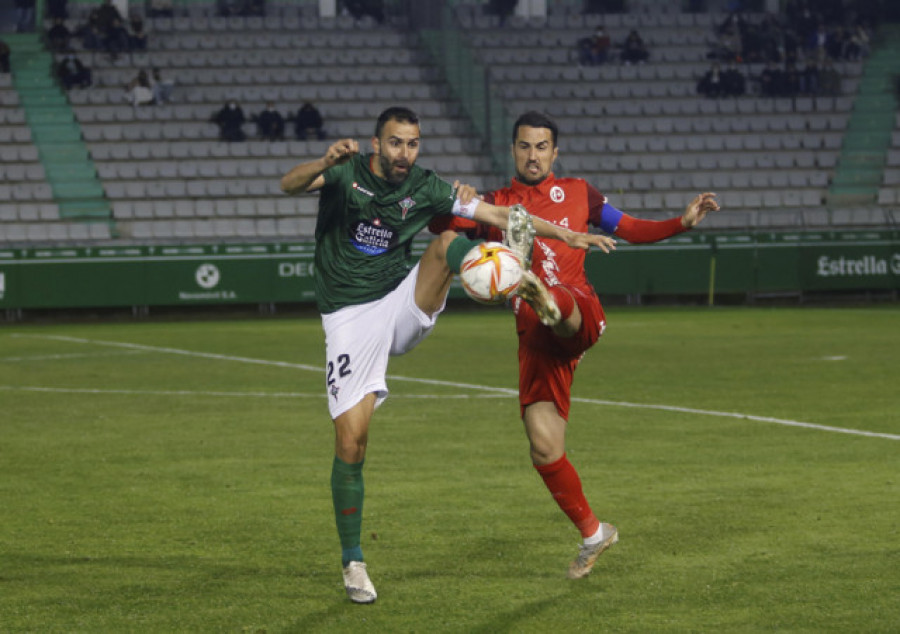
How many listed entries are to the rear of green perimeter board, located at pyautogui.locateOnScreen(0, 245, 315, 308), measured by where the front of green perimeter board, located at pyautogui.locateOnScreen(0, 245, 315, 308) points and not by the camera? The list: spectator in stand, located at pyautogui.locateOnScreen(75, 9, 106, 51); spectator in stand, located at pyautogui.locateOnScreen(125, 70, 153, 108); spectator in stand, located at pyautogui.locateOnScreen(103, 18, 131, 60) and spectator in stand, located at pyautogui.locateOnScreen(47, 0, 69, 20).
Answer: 4

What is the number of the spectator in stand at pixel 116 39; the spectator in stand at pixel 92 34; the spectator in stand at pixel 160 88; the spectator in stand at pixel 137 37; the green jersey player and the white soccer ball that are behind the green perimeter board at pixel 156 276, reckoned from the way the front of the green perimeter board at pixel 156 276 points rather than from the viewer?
4

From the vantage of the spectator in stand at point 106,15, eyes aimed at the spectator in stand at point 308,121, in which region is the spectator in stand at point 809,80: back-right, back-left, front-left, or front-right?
front-left

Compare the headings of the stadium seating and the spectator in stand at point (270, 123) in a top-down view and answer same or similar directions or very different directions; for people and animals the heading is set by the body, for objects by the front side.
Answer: same or similar directions

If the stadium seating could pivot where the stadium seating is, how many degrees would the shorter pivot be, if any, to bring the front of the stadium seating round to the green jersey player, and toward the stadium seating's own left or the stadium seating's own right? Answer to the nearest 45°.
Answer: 0° — it already faces them

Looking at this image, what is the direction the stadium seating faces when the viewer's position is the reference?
facing the viewer

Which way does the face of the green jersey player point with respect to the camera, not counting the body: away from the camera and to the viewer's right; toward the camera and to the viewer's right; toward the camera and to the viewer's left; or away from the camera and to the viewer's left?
toward the camera and to the viewer's right

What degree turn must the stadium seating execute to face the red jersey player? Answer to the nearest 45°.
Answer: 0° — it already faces them

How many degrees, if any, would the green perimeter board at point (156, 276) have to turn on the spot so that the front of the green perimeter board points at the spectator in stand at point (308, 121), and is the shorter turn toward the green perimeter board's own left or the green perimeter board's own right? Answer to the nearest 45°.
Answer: approximately 135° to the green perimeter board's own left

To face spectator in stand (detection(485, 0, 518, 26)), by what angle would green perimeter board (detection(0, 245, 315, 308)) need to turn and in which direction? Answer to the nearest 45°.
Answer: approximately 135° to its left

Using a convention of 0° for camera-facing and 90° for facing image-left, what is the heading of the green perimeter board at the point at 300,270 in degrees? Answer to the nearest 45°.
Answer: approximately 0°

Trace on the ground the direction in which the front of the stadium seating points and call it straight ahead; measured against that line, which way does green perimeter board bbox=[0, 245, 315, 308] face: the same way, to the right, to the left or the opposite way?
the same way

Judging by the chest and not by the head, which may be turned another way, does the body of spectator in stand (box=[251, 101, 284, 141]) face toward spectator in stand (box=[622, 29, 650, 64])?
no

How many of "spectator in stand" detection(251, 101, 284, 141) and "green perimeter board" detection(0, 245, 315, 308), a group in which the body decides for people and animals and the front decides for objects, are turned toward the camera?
2

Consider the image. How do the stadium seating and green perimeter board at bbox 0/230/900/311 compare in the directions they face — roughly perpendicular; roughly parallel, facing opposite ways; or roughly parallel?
roughly parallel

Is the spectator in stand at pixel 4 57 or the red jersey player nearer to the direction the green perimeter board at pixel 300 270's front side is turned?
the red jersey player

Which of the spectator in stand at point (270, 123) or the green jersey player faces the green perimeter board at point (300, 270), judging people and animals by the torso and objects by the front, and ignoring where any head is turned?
the spectator in stand
